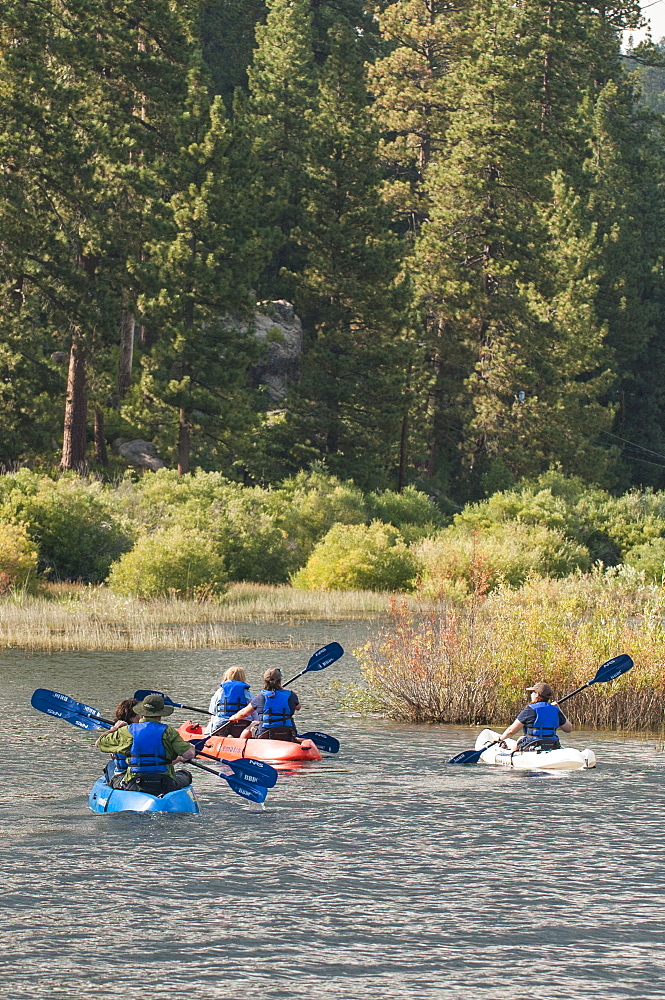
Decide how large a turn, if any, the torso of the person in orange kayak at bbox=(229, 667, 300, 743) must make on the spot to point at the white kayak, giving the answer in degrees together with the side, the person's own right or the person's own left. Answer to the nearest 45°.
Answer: approximately 135° to the person's own right

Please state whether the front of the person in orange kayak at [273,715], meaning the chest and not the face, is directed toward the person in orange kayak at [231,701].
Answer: yes

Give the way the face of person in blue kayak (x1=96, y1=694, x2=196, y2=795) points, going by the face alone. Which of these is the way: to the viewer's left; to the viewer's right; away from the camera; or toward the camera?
away from the camera

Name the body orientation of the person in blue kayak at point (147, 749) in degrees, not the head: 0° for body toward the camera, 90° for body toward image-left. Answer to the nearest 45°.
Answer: approximately 180°

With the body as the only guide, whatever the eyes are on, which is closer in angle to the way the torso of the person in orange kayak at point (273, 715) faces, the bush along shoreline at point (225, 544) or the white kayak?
the bush along shoreline

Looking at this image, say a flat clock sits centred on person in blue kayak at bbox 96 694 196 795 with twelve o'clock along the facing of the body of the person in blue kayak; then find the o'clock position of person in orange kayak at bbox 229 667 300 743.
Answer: The person in orange kayak is roughly at 1 o'clock from the person in blue kayak.

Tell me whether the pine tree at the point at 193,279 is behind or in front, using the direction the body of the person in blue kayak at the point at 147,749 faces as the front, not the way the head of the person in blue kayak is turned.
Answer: in front

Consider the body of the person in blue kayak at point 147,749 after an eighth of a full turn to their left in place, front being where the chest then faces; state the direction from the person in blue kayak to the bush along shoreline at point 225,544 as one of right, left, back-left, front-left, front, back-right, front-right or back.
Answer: front-right

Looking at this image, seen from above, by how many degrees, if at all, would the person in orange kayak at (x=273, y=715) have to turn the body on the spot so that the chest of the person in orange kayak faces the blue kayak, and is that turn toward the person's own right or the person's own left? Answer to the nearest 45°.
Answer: approximately 135° to the person's own left

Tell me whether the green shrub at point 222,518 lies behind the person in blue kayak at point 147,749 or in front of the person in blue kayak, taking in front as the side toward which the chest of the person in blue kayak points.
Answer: in front

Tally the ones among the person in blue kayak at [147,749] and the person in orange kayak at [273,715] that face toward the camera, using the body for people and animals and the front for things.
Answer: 0

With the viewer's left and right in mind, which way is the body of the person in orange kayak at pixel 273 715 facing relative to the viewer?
facing away from the viewer and to the left of the viewer

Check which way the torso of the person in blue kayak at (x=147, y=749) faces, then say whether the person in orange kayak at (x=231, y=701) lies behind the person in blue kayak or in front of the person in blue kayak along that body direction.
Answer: in front

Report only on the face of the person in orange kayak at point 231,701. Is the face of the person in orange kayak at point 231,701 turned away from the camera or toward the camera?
away from the camera

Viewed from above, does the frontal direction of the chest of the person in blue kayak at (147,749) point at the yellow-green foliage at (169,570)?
yes
